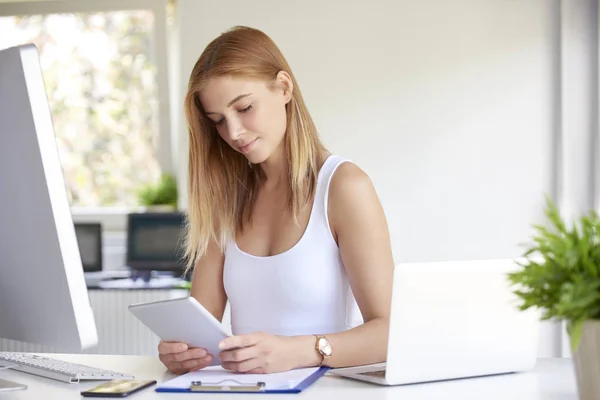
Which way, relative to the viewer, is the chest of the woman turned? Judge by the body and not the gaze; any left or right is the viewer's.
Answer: facing the viewer and to the left of the viewer

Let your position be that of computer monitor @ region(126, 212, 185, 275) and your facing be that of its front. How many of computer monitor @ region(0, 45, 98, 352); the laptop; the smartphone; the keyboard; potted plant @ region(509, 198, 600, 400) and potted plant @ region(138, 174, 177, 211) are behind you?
1

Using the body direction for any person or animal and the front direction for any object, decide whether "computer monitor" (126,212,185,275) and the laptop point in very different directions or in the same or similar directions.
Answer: very different directions

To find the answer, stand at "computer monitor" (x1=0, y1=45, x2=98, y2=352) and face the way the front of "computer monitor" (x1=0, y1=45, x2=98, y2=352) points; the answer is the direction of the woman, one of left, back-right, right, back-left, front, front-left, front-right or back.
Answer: front

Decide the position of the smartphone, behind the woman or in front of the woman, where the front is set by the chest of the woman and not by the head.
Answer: in front

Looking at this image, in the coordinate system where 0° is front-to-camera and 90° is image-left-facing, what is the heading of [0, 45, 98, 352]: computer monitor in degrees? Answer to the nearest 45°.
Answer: approximately 225°

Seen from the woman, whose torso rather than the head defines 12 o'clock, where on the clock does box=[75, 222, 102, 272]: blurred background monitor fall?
The blurred background monitor is roughly at 4 o'clock from the woman.

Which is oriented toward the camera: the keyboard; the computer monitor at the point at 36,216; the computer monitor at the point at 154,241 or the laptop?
the computer monitor at the point at 154,241

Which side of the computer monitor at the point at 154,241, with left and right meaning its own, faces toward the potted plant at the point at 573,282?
front

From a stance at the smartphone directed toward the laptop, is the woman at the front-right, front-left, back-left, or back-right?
front-left

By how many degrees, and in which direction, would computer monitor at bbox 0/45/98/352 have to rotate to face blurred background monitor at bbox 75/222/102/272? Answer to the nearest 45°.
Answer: approximately 45° to its left

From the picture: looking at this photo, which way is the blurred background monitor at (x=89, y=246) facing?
toward the camera

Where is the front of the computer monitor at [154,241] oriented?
toward the camera

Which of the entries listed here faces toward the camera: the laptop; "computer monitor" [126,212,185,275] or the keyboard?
the computer monitor
